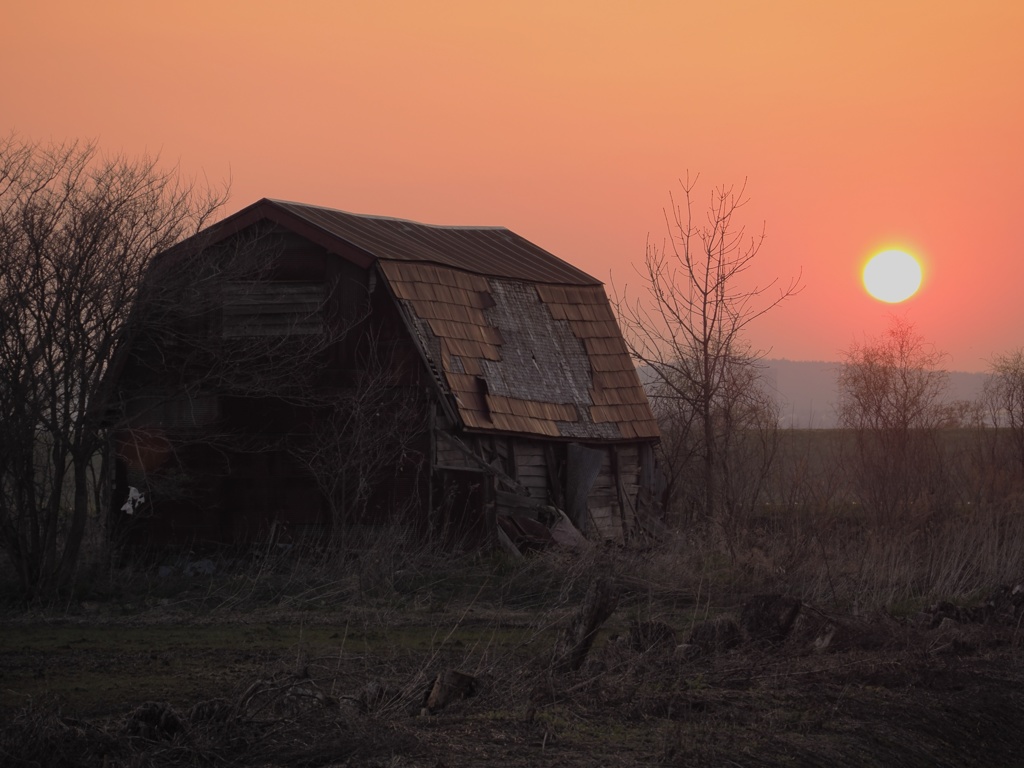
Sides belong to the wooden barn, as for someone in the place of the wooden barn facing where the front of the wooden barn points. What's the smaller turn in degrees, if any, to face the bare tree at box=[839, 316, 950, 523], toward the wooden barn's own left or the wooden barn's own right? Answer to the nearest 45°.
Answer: approximately 180°

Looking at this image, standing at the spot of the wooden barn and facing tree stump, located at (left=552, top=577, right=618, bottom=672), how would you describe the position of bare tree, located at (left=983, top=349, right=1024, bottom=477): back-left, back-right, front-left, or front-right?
back-left

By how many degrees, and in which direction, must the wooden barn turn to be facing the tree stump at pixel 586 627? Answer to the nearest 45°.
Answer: approximately 45° to its left

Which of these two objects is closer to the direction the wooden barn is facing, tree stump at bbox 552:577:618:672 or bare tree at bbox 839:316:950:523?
the tree stump

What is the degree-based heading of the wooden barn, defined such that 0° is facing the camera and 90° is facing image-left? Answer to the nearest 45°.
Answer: approximately 45°

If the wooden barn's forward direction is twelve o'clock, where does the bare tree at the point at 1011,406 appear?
The bare tree is roughly at 6 o'clock from the wooden barn.
